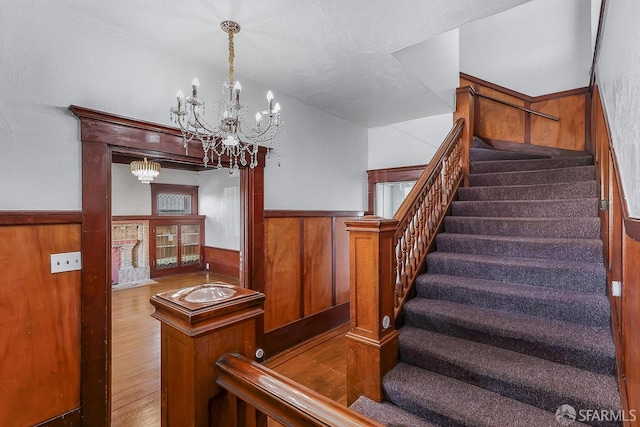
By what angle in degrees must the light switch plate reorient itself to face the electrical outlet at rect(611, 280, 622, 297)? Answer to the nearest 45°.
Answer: approximately 45° to its left

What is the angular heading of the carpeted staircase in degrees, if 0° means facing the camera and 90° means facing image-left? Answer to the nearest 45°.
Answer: approximately 0°

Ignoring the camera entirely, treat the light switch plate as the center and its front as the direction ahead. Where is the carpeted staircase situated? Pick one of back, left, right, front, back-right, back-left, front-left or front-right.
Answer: front-left

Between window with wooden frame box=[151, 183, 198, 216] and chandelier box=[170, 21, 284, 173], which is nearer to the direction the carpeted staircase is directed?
the chandelier

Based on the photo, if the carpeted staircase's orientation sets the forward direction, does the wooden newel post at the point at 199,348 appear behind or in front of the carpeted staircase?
in front

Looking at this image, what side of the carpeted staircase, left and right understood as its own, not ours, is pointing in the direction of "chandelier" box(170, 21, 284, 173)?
right

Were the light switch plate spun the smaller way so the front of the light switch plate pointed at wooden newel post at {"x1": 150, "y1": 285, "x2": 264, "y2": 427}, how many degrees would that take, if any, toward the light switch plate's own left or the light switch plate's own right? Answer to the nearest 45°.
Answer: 0° — it already faces it

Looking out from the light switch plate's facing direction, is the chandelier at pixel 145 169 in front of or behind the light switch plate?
behind

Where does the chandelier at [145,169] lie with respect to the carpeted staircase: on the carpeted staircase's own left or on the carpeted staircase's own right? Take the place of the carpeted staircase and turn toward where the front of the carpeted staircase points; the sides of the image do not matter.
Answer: on the carpeted staircase's own right

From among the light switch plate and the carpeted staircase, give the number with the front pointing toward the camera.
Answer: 2

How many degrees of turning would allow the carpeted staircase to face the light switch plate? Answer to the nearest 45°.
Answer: approximately 45° to its right

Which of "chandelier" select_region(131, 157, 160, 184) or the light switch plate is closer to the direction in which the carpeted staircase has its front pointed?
the light switch plate
